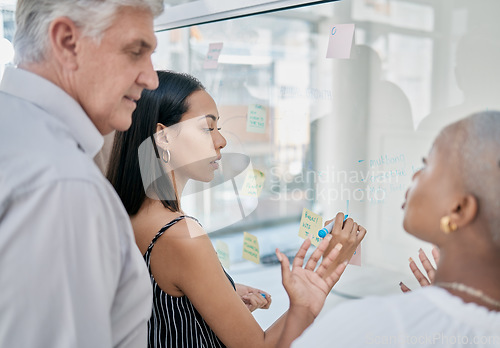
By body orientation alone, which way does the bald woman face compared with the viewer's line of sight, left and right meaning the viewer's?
facing away from the viewer and to the left of the viewer

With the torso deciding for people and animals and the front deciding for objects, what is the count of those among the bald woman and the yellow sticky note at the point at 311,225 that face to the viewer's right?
0

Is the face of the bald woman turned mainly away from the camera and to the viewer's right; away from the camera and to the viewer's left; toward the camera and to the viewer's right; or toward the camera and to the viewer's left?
away from the camera and to the viewer's left

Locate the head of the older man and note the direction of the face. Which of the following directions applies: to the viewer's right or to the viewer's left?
to the viewer's right

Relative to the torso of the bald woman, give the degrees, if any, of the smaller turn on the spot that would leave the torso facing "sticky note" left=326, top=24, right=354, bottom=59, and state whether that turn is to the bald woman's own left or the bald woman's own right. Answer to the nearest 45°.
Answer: approximately 45° to the bald woman's own right

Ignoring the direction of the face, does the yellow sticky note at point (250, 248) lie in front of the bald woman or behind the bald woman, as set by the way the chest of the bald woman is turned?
in front

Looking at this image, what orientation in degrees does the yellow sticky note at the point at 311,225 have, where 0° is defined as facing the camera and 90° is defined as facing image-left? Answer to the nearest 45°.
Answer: approximately 45°

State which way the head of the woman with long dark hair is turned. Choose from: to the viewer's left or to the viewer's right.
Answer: to the viewer's right
